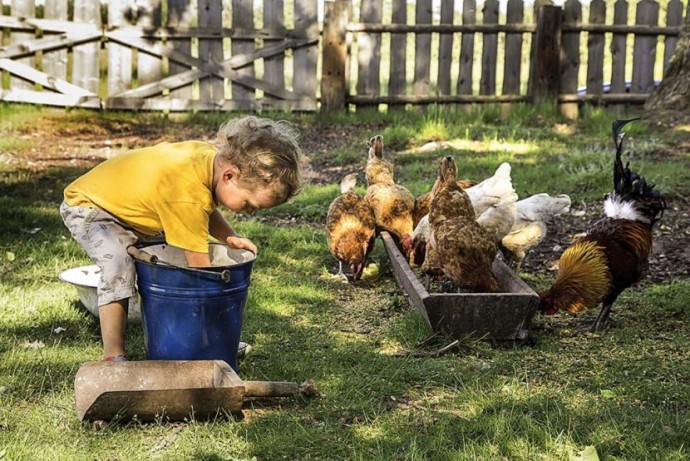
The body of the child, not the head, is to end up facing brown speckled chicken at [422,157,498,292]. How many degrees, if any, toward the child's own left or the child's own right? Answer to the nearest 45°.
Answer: approximately 45° to the child's own left

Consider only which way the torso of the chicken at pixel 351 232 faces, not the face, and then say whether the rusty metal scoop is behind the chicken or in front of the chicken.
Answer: in front

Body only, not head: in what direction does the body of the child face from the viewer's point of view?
to the viewer's right

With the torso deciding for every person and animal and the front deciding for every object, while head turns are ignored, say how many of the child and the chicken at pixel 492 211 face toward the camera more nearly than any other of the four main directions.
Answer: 0

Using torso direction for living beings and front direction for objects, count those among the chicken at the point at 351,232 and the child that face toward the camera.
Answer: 1

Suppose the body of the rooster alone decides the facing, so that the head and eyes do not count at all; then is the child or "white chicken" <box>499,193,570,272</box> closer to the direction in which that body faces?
the child

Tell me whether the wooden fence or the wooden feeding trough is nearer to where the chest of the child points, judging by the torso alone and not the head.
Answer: the wooden feeding trough

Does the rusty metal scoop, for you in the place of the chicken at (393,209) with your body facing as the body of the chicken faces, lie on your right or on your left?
on your right

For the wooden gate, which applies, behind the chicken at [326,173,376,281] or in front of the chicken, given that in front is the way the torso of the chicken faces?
behind

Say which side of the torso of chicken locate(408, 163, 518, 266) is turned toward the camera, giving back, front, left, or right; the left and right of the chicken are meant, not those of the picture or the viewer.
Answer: left

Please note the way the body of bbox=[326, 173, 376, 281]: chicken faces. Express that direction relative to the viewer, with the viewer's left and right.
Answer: facing the viewer

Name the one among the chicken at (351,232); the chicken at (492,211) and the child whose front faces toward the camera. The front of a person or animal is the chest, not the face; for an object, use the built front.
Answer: the chicken at (351,232)

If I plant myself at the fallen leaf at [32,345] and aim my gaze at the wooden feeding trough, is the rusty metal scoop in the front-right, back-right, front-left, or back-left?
front-right

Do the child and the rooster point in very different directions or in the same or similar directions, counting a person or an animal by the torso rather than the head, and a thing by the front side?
very different directions

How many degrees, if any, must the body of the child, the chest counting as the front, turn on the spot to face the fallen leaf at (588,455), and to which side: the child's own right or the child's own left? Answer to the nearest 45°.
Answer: approximately 45° to the child's own right

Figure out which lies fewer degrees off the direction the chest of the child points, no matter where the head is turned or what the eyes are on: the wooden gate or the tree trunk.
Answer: the tree trunk
